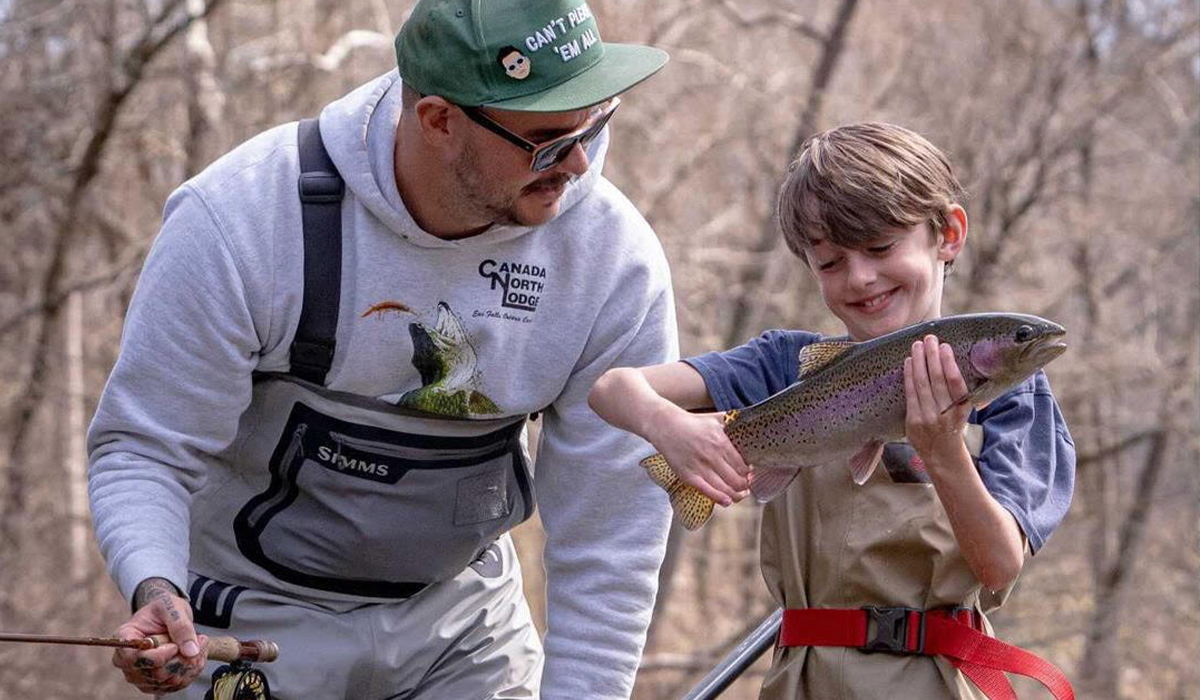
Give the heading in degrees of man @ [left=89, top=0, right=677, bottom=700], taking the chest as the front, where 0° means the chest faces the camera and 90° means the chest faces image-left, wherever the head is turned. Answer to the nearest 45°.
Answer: approximately 315°

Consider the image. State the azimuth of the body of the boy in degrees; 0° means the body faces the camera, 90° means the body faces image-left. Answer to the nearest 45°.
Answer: approximately 0°

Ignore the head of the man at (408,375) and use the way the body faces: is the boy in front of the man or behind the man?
in front

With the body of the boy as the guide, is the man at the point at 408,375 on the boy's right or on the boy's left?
on the boy's right
